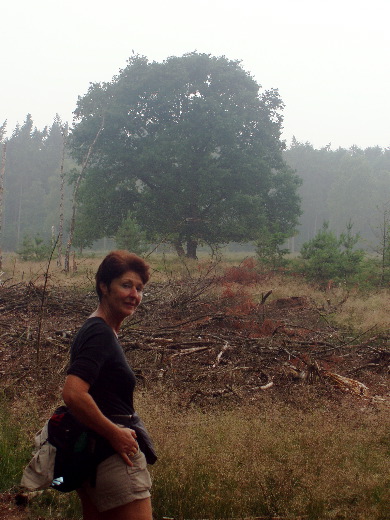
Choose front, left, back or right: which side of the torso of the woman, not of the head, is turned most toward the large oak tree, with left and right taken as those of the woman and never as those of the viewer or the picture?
left

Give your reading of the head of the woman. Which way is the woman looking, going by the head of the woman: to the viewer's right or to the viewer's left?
to the viewer's right

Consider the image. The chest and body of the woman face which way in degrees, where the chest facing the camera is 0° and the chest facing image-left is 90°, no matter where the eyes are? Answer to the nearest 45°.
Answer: approximately 270°
